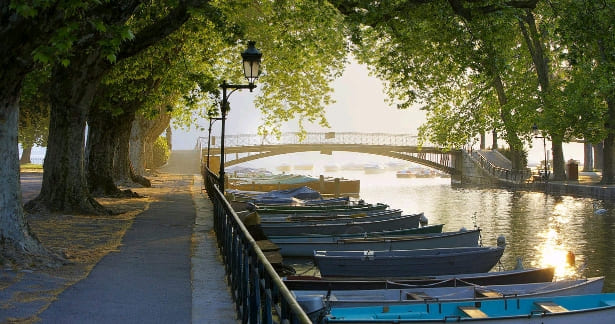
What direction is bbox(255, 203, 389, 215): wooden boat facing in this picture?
to the viewer's right

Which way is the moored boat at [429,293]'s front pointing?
to the viewer's right

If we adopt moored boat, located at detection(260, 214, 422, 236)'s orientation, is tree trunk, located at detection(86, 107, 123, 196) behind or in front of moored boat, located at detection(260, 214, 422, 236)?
behind

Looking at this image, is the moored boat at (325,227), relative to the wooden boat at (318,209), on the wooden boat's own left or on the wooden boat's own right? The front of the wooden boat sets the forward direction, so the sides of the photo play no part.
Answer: on the wooden boat's own right

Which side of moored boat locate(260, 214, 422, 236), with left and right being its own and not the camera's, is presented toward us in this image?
right

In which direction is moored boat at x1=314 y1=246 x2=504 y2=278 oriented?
to the viewer's right

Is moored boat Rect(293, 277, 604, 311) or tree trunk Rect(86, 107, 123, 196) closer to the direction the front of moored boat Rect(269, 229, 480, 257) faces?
the moored boat

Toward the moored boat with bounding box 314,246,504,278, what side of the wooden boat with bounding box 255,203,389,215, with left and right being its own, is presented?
right

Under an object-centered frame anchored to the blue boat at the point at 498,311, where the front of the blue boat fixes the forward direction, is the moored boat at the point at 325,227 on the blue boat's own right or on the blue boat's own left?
on the blue boat's own left

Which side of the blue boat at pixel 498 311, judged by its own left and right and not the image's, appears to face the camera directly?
right

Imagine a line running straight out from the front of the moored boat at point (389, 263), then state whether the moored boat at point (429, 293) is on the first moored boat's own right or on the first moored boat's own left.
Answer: on the first moored boat's own right

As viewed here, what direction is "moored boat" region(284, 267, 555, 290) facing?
to the viewer's right

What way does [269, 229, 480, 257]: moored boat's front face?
to the viewer's right
